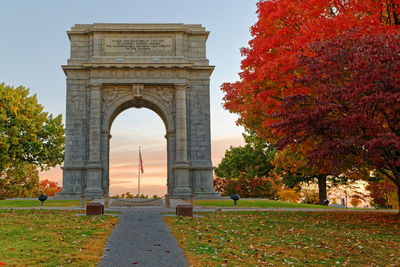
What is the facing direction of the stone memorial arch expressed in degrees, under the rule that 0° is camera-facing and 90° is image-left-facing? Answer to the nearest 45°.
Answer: approximately 0°

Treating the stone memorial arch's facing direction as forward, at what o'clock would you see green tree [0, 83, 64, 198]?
The green tree is roughly at 4 o'clock from the stone memorial arch.

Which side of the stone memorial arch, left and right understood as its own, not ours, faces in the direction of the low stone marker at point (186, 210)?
front

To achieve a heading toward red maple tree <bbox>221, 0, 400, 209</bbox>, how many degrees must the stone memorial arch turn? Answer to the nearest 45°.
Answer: approximately 45° to its left

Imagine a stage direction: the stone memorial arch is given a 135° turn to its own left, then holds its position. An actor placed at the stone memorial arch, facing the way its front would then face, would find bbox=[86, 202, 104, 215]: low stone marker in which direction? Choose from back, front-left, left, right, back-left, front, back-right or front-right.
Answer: back-right
